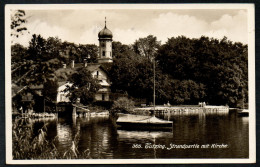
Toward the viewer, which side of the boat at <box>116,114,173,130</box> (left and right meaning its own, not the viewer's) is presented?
right
